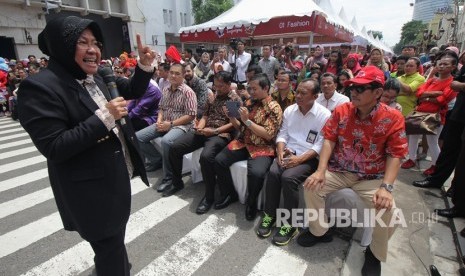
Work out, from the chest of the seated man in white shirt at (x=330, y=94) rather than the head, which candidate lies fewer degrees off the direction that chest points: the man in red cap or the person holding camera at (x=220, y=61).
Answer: the man in red cap

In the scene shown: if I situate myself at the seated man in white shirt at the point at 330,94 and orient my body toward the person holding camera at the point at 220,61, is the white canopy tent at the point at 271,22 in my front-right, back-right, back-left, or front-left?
front-right

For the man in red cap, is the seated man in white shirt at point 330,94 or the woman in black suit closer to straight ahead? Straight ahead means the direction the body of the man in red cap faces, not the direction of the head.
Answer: the woman in black suit

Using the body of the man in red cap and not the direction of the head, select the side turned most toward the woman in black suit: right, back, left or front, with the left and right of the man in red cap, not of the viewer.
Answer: front

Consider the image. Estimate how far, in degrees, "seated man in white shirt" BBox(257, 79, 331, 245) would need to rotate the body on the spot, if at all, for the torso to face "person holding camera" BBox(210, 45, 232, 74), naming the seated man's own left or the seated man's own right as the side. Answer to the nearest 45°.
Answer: approximately 90° to the seated man's own right

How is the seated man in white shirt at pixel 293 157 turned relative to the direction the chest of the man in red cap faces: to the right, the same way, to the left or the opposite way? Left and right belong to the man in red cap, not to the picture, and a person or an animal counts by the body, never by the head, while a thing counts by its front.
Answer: the same way

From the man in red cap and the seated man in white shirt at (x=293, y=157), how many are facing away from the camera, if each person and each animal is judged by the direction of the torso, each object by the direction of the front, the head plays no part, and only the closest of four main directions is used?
0

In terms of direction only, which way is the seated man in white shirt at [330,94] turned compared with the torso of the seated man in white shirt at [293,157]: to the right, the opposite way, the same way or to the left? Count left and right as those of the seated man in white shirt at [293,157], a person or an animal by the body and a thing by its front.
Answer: the same way

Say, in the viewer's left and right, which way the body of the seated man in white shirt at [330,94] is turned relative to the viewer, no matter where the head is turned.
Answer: facing the viewer and to the left of the viewer

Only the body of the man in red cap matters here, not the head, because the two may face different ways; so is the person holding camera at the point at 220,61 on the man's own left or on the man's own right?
on the man's own right

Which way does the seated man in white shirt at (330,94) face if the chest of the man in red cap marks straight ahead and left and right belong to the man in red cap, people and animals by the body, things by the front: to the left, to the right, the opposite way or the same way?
the same way

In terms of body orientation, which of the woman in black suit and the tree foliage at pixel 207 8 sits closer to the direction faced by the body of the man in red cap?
the woman in black suit

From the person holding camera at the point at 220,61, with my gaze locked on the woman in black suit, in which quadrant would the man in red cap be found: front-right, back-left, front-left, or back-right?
front-left

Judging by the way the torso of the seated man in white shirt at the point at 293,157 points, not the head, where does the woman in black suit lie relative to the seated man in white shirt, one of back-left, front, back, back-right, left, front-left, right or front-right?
front

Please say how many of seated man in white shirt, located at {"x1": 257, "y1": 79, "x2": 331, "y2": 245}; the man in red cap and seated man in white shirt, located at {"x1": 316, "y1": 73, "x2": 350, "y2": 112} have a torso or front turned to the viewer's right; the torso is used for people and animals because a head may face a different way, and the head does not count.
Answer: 0

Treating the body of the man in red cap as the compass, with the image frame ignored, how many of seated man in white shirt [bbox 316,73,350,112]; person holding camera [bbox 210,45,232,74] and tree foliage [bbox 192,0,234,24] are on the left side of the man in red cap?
0

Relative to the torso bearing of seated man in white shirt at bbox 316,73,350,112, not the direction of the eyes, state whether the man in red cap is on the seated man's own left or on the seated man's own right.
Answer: on the seated man's own left
